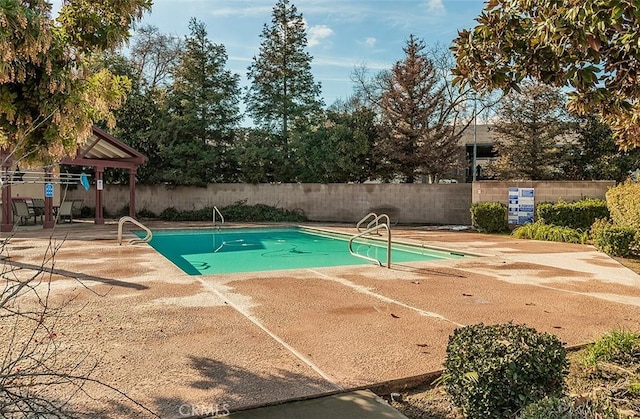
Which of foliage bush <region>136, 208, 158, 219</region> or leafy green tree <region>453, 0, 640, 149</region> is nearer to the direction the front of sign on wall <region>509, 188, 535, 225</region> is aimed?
the leafy green tree

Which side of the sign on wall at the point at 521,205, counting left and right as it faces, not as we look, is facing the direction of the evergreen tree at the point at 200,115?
right

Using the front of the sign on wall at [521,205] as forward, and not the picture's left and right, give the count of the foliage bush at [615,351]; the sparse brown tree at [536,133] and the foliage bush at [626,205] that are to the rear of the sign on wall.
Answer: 1

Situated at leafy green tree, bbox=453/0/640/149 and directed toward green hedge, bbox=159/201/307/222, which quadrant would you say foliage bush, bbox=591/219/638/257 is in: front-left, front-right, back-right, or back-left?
front-right

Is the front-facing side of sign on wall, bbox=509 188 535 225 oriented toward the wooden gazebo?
no

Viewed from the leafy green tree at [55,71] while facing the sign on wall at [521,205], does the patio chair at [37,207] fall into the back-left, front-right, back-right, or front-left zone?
front-left

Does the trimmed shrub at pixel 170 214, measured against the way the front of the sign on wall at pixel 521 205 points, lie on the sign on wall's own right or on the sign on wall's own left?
on the sign on wall's own right

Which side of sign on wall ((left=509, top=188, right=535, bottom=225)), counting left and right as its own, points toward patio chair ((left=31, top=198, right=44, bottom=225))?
right

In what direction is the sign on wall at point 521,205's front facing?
toward the camera

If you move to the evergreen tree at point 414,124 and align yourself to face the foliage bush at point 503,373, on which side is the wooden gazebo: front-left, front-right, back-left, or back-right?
front-right

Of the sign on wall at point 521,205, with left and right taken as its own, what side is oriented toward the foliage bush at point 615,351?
front

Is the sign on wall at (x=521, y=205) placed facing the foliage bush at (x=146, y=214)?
no

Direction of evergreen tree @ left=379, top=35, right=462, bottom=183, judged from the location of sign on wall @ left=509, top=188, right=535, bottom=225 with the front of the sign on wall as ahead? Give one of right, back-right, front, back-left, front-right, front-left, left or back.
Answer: back-right

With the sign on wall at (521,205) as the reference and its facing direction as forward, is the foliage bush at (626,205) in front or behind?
in front
